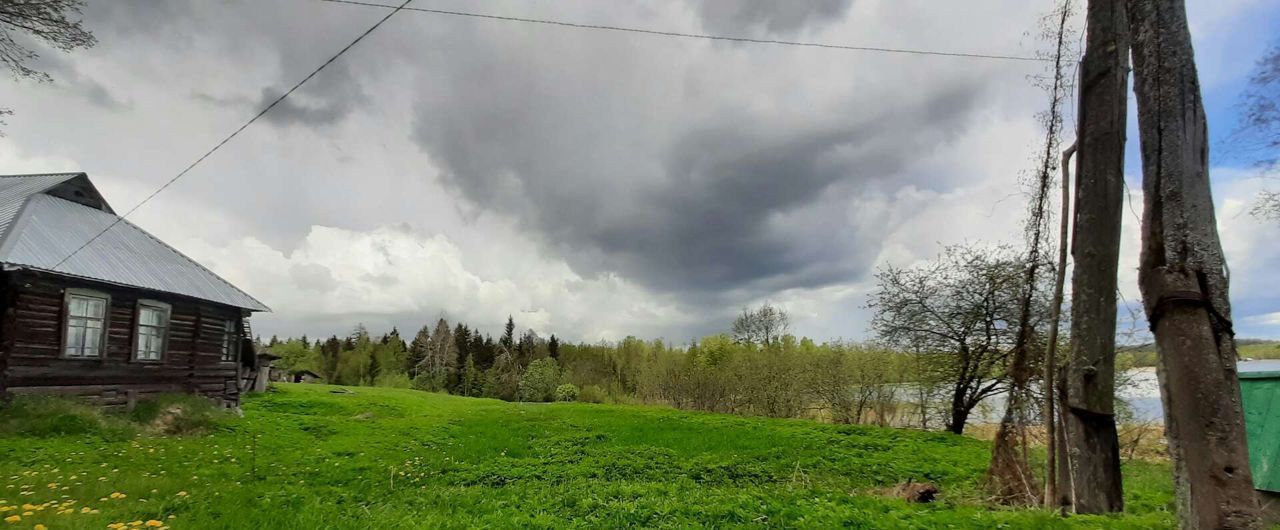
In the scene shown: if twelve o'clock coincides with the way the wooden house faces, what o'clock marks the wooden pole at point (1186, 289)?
The wooden pole is roughly at 1 o'clock from the wooden house.

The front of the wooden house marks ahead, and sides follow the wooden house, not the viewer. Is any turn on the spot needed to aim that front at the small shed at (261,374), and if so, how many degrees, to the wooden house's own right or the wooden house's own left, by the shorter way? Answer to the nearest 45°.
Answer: approximately 135° to the wooden house's own left

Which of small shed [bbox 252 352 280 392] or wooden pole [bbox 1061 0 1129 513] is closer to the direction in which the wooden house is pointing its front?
the wooden pole

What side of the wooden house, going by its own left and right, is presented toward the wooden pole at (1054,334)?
front

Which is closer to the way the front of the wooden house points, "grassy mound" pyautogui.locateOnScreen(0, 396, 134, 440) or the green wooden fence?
the green wooden fence

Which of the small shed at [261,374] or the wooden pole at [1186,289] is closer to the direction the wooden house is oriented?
the wooden pole

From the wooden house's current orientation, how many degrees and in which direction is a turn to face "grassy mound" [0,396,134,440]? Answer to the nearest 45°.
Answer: approximately 45° to its right

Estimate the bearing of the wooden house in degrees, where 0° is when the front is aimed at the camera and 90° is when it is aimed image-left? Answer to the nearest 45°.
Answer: approximately 315°

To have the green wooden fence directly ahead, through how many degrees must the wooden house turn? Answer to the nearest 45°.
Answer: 0° — it already faces it

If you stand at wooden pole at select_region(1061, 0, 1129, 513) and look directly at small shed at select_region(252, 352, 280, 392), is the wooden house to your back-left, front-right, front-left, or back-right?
front-left

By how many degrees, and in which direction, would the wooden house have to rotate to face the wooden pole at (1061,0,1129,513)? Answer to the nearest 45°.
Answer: approximately 45° to its right
